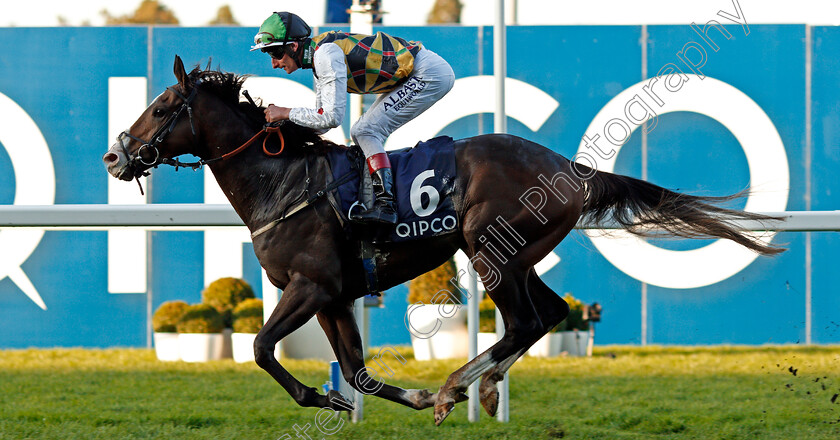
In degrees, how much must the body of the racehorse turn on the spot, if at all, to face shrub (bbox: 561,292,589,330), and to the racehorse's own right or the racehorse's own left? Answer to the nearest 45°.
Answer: approximately 90° to the racehorse's own right

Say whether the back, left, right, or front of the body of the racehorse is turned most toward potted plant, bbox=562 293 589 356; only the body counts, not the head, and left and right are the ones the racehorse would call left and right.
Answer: right

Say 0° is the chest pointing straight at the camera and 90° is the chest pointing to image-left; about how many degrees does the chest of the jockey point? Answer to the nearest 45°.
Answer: approximately 90°

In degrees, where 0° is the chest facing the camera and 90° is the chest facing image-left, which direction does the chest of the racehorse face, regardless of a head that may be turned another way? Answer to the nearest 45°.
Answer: approximately 90°

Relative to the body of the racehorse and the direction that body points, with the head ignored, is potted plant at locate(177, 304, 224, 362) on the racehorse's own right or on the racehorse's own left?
on the racehorse's own right

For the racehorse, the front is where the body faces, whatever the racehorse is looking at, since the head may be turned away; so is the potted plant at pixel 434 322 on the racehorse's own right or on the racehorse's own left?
on the racehorse's own right
